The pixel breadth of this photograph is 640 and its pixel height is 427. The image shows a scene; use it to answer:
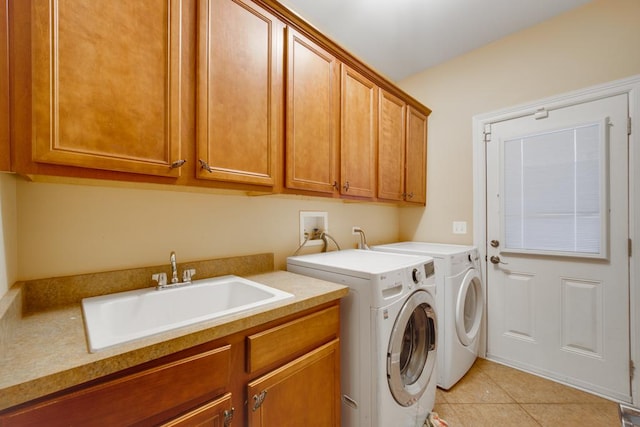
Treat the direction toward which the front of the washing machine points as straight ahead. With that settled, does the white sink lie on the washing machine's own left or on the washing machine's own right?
on the washing machine's own right

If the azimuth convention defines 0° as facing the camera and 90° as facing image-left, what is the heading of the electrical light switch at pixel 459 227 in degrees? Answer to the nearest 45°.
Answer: approximately 0°

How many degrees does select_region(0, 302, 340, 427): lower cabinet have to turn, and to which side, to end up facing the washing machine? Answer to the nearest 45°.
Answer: approximately 45° to its left

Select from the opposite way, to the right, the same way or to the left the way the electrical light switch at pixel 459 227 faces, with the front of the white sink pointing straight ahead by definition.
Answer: to the right

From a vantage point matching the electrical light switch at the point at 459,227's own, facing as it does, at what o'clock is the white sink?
The white sink is roughly at 1 o'clock from the electrical light switch.

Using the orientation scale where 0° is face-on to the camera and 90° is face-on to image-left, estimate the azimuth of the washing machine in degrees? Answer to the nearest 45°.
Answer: approximately 315°

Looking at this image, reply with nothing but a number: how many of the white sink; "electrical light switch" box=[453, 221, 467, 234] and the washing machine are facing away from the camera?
0

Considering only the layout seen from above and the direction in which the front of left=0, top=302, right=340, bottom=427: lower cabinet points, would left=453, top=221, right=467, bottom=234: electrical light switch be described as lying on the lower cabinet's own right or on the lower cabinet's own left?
on the lower cabinet's own left

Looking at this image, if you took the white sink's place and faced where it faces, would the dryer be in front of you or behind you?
in front

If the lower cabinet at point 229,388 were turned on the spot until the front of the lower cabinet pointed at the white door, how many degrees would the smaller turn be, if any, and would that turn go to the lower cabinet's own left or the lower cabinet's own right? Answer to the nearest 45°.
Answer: approximately 45° to the lower cabinet's own left

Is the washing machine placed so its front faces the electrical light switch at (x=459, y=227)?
no

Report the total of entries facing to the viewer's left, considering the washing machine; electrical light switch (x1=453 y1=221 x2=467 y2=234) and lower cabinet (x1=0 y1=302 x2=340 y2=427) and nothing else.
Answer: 0

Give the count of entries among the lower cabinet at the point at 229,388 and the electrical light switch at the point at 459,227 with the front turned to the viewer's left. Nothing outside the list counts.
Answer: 0

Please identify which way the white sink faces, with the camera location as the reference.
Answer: facing the viewer and to the right of the viewer

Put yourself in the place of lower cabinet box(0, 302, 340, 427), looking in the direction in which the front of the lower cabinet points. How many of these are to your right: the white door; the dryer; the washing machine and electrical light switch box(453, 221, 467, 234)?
0

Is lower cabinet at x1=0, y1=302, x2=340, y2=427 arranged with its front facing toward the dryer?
no

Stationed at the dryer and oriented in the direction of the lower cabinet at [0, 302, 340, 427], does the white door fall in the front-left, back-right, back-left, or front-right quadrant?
back-left

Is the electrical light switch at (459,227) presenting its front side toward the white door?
no

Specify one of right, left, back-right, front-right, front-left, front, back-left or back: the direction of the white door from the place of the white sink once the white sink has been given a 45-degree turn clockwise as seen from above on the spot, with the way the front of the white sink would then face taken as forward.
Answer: left

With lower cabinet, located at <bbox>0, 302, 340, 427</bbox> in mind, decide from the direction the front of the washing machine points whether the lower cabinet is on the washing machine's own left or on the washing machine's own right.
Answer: on the washing machine's own right
